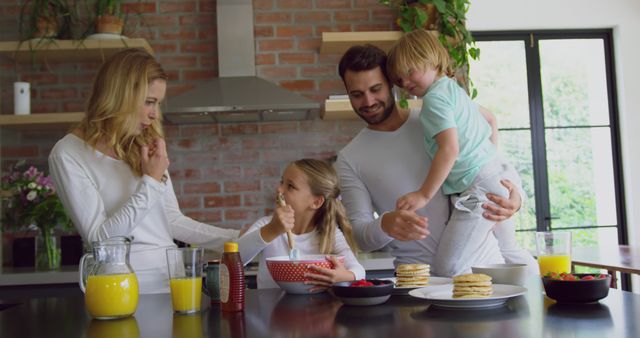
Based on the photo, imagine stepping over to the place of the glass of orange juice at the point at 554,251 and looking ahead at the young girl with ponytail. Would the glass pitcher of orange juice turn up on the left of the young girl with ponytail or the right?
left

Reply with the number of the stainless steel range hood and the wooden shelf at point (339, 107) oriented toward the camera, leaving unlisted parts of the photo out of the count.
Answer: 2

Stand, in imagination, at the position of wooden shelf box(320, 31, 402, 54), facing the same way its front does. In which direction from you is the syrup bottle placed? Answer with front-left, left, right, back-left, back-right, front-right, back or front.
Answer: front

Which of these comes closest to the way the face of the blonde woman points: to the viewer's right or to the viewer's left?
to the viewer's right

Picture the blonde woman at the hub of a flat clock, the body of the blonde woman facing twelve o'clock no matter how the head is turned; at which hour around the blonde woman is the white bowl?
The white bowl is roughly at 12 o'clock from the blonde woman.

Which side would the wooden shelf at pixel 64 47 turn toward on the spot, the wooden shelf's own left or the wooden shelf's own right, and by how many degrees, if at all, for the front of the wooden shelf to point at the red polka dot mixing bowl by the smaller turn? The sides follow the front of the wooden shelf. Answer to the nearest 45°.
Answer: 0° — it already faces it

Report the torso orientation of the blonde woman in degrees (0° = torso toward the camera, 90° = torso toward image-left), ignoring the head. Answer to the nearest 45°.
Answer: approximately 315°

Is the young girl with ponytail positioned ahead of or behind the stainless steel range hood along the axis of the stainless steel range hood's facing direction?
ahead

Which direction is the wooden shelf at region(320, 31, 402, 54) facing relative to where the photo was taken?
toward the camera

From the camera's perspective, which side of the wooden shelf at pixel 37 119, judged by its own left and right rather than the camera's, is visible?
front

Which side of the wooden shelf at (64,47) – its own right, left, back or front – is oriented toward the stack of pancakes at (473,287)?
front

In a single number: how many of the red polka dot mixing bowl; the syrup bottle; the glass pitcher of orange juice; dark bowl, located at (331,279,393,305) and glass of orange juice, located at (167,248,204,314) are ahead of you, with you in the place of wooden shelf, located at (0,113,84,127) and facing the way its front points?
5

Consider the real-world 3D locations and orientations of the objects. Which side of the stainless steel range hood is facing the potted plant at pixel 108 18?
right

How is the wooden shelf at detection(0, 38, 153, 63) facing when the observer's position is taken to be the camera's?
facing the viewer

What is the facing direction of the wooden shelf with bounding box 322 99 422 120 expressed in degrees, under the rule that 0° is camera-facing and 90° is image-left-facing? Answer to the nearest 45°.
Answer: approximately 0°

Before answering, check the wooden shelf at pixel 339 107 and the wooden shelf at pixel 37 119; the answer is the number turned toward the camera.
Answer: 2
